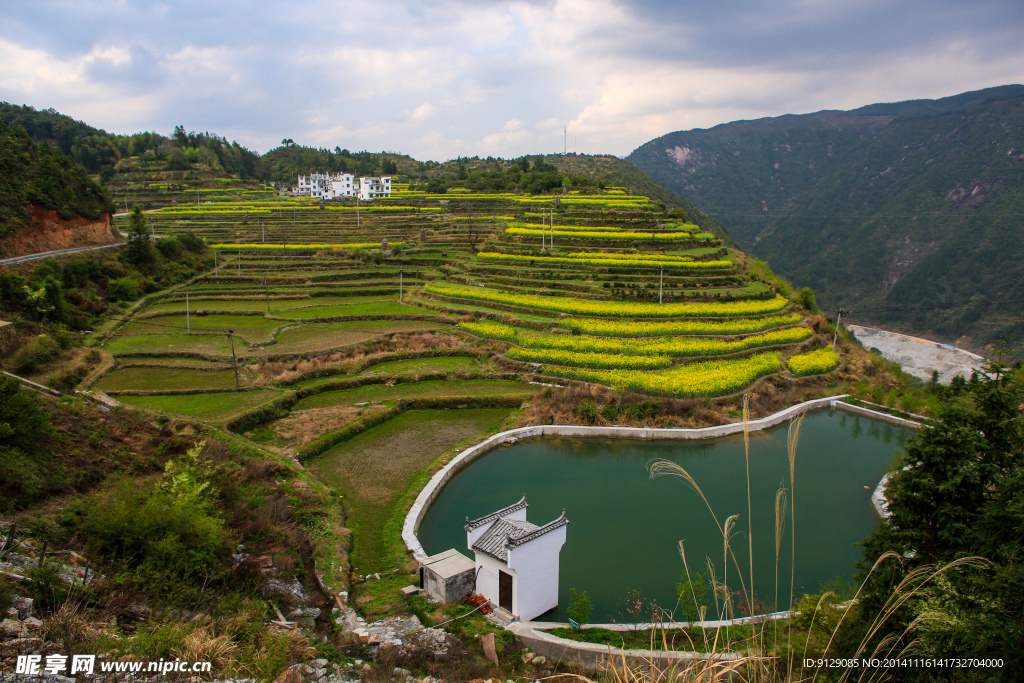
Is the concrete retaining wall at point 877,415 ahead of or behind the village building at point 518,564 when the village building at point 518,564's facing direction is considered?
behind

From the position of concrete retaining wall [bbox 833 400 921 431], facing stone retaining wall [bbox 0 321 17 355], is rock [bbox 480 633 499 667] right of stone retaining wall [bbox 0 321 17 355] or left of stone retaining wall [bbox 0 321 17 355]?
left

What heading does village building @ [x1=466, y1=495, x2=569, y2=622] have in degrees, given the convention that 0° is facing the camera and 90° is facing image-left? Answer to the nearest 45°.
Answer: approximately 45°

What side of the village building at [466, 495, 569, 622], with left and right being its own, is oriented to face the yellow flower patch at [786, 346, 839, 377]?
back

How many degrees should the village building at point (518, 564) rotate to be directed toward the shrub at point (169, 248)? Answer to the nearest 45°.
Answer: approximately 90° to its right

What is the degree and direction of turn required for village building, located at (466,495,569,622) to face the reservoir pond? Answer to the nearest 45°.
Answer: approximately 180°

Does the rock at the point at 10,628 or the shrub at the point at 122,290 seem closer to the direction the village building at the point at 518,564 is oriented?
the rock
